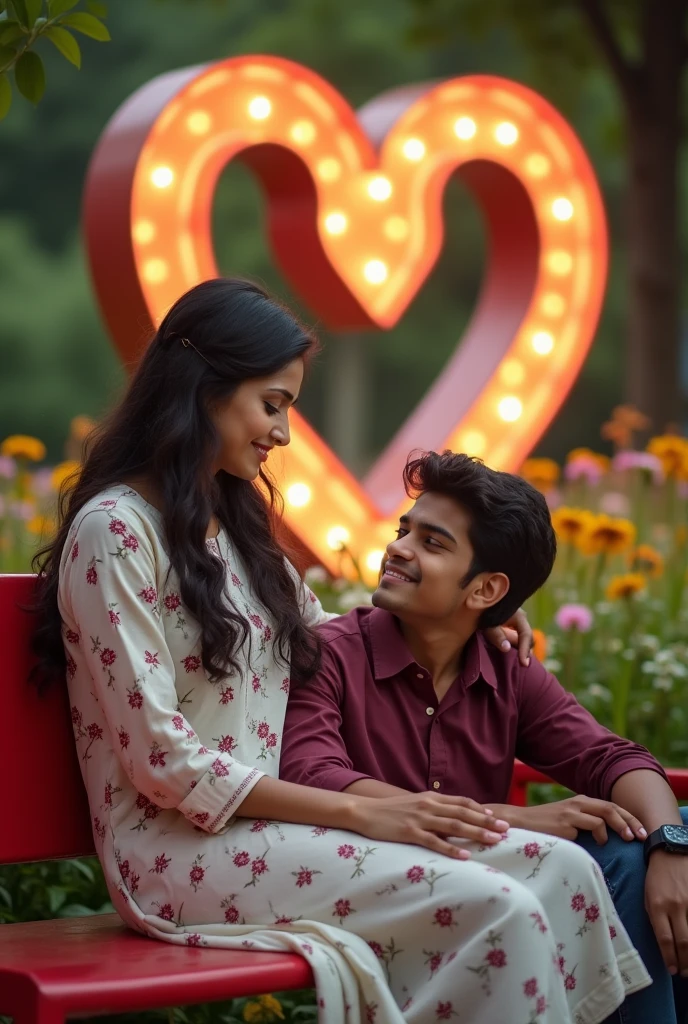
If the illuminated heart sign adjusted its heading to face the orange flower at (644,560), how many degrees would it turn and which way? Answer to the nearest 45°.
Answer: approximately 45° to its left

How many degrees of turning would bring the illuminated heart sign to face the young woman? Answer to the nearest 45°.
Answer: approximately 45° to its right

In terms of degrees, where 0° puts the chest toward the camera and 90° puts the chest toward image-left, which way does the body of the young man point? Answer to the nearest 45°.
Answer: approximately 0°

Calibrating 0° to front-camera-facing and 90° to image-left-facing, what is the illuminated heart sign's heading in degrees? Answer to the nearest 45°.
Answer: approximately 315°

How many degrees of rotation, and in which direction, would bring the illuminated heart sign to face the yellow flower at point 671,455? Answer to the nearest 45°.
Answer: approximately 45° to its left

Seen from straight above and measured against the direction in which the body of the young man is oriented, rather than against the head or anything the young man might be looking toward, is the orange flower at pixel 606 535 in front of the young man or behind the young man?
behind
